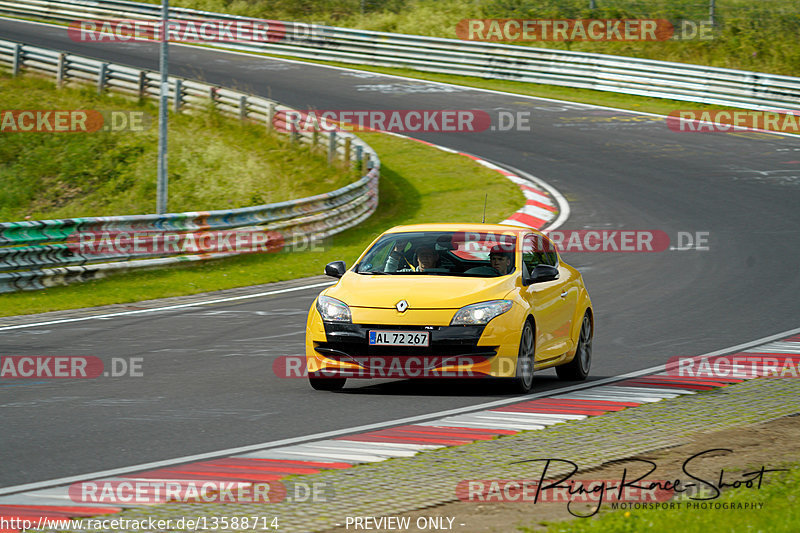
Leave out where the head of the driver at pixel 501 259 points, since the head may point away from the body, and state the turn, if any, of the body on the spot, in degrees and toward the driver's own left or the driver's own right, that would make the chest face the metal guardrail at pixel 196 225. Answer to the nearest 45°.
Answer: approximately 90° to the driver's own right

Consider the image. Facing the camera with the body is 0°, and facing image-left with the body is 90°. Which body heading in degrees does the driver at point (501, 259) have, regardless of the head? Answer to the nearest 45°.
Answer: approximately 45°

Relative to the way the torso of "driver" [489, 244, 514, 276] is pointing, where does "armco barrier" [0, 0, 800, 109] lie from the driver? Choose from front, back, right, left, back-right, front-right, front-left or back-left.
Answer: back-right
